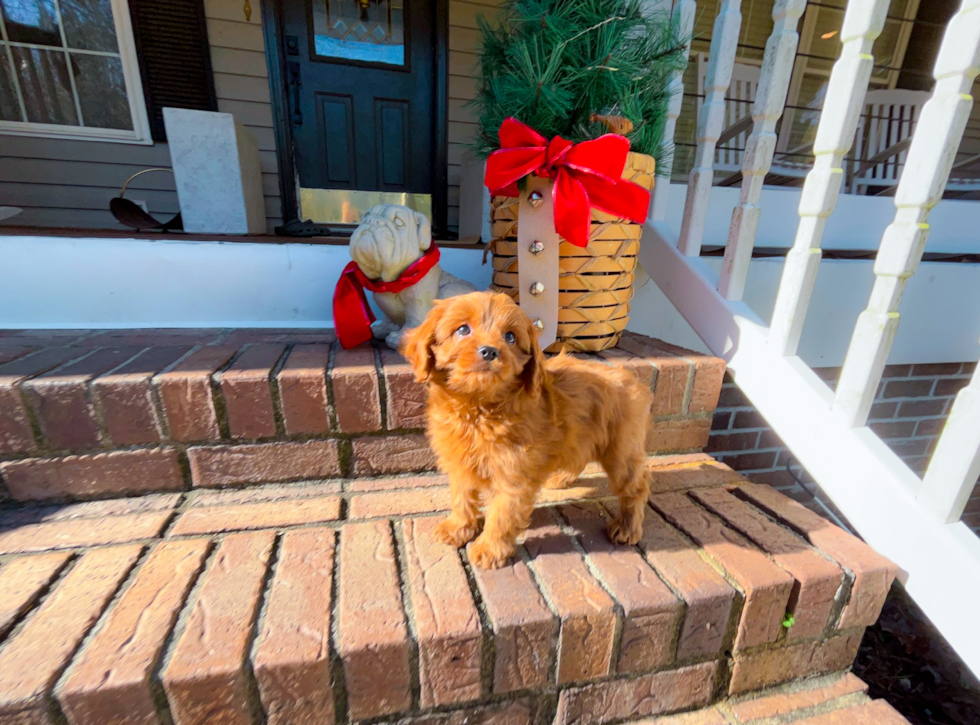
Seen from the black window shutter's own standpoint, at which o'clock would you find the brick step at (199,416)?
The brick step is roughly at 12 o'clock from the black window shutter.

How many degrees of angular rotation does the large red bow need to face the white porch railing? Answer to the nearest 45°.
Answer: approximately 90° to its left

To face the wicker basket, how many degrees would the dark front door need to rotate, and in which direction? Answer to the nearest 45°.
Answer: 0° — it already faces it

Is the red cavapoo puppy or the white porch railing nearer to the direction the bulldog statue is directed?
the red cavapoo puppy

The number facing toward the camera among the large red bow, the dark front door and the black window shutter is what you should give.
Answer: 3

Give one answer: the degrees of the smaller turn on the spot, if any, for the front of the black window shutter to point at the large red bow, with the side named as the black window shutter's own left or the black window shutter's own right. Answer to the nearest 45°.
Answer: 0° — it already faces it

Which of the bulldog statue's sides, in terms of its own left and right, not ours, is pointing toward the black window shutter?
right

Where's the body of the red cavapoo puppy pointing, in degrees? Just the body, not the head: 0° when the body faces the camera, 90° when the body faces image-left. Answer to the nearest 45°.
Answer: approximately 45°

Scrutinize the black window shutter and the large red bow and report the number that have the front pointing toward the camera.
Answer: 2

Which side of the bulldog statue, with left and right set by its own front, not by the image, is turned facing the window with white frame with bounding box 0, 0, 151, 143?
right
